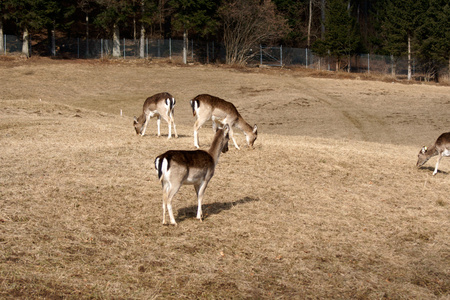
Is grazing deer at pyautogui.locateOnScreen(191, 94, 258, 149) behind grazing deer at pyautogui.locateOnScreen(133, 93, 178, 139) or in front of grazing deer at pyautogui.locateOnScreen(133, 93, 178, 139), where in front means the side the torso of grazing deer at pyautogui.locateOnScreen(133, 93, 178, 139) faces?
behind

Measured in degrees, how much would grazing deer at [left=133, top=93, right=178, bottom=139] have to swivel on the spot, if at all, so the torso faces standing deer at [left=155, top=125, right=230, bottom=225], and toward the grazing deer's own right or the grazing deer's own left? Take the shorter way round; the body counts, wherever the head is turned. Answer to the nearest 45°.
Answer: approximately 135° to the grazing deer's own left

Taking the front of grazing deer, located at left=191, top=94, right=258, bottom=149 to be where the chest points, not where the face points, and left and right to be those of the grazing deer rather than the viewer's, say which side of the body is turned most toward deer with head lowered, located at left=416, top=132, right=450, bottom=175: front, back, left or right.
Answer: front

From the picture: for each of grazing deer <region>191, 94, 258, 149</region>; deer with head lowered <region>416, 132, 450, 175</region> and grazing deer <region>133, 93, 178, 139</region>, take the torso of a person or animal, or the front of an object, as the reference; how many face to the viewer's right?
1

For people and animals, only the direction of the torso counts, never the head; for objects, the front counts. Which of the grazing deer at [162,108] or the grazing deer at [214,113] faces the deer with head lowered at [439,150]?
the grazing deer at [214,113]

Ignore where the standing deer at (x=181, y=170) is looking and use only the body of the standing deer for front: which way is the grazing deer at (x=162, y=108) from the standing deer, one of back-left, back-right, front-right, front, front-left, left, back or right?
front-left

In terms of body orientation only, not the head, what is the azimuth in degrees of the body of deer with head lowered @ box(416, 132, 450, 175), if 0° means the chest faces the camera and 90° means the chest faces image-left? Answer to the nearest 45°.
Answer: approximately 90°

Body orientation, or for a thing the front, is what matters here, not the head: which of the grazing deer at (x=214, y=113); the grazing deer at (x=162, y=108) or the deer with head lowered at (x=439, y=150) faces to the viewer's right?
the grazing deer at (x=214, y=113)

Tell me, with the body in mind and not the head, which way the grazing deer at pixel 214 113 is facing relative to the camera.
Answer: to the viewer's right

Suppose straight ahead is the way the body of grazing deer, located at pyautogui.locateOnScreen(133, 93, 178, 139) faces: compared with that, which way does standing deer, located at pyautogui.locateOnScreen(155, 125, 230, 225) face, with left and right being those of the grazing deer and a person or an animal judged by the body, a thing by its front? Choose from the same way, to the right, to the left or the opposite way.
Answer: to the right

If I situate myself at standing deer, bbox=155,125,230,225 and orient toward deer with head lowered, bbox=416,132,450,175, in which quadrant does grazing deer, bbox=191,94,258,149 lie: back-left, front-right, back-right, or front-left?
front-left

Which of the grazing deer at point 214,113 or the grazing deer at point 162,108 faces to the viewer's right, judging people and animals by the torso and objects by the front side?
the grazing deer at point 214,113

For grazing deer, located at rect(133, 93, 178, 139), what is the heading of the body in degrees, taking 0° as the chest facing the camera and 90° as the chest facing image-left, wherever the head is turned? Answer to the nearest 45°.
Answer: approximately 135°

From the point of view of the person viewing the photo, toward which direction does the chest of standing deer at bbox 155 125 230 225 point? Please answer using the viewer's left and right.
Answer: facing away from the viewer and to the right of the viewer
